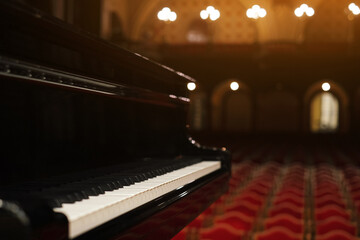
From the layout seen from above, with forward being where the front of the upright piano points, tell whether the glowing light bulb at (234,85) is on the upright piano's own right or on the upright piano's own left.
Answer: on the upright piano's own left

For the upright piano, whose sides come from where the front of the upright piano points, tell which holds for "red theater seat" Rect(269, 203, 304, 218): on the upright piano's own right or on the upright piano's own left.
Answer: on the upright piano's own left

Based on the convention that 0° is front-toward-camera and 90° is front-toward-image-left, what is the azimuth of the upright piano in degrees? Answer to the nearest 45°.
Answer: approximately 315°

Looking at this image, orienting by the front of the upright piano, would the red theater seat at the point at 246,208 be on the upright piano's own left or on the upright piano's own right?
on the upright piano's own left

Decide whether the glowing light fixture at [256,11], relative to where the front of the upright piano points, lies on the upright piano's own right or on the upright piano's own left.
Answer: on the upright piano's own left

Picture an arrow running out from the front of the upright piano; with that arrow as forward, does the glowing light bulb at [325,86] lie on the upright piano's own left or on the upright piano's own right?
on the upright piano's own left

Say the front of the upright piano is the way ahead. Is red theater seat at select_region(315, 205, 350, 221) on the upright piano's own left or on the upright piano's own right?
on the upright piano's own left
